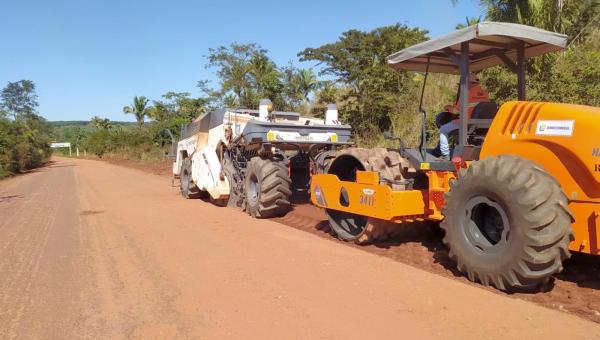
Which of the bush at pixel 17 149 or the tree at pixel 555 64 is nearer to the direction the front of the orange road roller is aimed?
the bush

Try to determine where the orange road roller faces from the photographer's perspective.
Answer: facing away from the viewer and to the left of the viewer

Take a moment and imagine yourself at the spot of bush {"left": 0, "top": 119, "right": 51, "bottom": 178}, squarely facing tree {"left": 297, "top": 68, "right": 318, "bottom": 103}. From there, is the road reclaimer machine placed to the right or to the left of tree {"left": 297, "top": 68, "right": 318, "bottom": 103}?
right

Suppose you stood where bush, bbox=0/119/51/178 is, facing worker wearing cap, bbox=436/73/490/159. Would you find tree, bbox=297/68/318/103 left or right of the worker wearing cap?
left

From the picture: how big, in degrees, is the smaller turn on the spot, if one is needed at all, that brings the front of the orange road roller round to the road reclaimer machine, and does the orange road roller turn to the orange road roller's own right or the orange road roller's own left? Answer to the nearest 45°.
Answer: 0° — it already faces it
